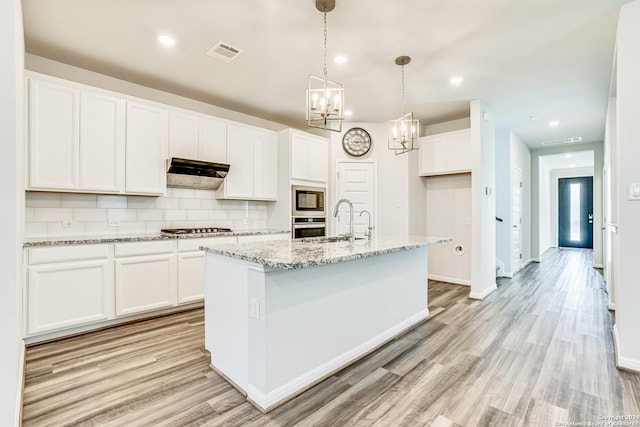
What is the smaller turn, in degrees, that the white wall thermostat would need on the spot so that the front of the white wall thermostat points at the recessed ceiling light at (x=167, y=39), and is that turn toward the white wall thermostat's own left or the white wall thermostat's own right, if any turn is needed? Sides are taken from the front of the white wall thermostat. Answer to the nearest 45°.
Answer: approximately 45° to the white wall thermostat's own right

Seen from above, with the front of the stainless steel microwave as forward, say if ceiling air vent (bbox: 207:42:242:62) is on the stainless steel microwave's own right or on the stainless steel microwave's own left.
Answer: on the stainless steel microwave's own right

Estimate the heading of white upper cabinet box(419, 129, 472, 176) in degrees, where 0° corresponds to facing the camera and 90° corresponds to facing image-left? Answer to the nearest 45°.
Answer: approximately 45°

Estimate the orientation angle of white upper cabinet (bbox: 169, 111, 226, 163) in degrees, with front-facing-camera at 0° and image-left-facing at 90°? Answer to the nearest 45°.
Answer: approximately 315°

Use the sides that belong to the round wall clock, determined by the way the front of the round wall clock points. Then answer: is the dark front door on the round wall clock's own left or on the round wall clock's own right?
on the round wall clock's own left

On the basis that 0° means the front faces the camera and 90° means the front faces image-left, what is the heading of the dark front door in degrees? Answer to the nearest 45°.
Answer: approximately 0°

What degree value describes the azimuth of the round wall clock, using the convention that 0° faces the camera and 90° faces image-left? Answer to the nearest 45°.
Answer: approximately 0°
